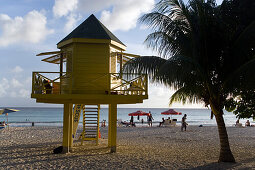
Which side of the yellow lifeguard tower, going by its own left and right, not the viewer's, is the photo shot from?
back
